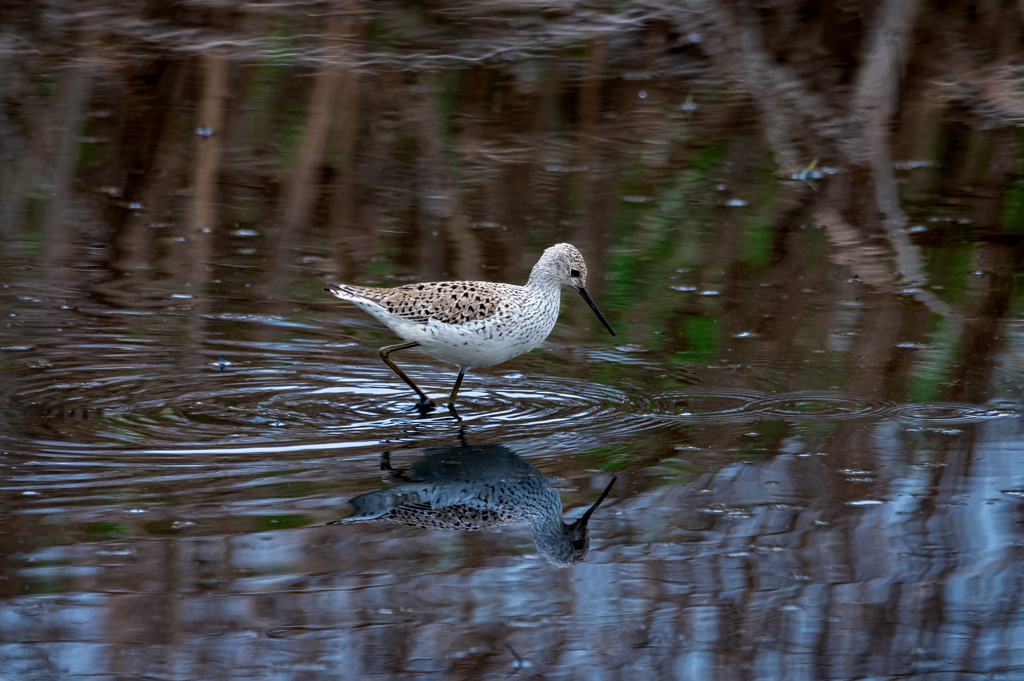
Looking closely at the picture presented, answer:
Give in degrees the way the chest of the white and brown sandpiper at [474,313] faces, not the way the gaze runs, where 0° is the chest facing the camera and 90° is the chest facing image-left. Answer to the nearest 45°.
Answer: approximately 270°
